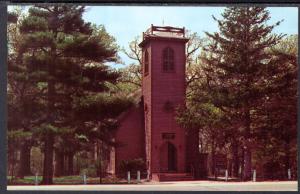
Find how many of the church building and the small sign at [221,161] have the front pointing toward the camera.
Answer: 2

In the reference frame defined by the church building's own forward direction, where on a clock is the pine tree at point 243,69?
The pine tree is roughly at 9 o'clock from the church building.

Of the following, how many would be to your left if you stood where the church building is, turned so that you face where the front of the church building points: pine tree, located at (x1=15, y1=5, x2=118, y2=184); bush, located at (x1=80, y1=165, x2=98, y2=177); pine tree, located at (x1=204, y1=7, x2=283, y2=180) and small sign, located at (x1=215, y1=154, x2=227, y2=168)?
2

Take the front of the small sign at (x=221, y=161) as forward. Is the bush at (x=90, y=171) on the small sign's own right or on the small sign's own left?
on the small sign's own right

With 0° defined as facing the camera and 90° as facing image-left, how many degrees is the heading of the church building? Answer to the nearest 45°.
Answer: approximately 0°

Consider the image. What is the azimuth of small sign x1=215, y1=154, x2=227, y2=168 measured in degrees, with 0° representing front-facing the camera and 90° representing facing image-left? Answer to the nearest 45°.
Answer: approximately 0°

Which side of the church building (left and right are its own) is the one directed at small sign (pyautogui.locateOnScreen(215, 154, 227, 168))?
left
